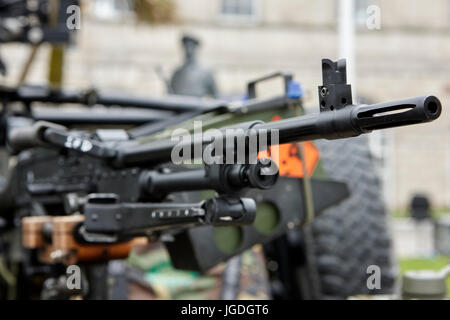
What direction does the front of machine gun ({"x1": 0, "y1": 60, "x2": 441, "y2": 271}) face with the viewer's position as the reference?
facing the viewer and to the right of the viewer

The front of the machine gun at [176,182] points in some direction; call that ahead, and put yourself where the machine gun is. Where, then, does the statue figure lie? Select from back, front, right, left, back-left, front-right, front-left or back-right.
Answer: back-left
